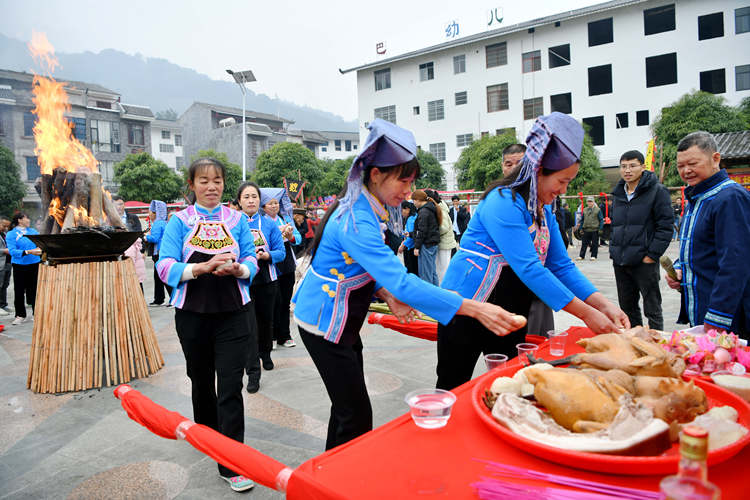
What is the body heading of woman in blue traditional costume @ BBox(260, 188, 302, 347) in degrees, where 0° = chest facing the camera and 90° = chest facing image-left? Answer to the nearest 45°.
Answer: approximately 315°

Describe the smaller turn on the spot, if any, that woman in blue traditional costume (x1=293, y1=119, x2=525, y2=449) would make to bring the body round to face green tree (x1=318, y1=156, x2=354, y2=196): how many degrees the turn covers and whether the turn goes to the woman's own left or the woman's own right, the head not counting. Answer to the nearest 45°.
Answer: approximately 90° to the woman's own left

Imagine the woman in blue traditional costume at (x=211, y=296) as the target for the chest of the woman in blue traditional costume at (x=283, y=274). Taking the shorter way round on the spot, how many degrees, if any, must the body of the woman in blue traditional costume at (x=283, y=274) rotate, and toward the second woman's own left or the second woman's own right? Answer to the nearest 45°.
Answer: approximately 45° to the second woman's own right

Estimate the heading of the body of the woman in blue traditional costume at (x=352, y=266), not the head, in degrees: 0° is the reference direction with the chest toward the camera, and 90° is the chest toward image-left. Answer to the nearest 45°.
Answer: approximately 270°

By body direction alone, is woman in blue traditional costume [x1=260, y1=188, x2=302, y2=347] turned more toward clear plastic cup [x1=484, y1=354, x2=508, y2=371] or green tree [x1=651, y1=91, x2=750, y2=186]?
the clear plastic cup

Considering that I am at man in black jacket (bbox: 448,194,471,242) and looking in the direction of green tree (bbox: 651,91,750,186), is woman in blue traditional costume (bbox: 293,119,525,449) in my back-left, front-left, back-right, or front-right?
back-right

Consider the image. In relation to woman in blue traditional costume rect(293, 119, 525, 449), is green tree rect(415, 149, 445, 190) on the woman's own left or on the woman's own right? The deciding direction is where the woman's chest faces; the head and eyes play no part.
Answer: on the woman's own left
